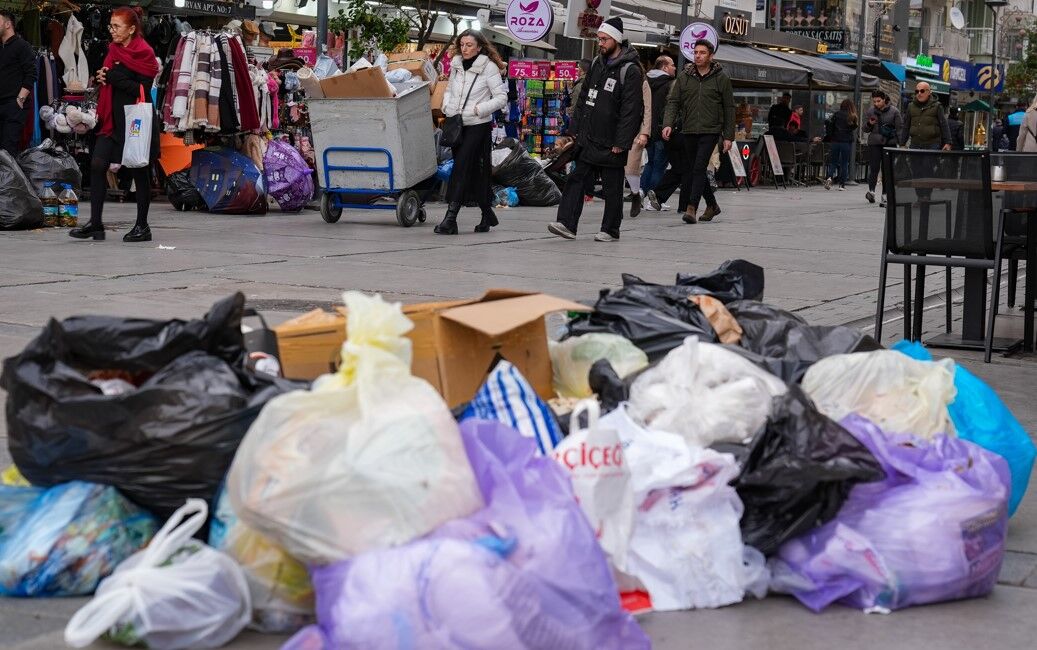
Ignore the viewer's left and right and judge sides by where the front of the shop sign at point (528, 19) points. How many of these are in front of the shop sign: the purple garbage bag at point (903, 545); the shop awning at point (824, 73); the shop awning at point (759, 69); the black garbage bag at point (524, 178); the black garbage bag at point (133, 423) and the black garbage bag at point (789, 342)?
4

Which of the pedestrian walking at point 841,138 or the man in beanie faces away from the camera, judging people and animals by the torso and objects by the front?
the pedestrian walking

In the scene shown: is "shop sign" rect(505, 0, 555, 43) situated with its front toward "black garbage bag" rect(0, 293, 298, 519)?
yes

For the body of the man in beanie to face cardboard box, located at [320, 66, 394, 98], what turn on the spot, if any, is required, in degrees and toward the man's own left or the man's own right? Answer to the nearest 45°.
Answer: approximately 45° to the man's own right

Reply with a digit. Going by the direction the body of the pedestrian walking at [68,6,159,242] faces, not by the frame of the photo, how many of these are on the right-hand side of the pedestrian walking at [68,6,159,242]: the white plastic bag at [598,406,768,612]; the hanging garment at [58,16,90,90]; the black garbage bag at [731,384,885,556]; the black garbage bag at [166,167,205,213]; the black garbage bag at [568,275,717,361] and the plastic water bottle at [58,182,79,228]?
3

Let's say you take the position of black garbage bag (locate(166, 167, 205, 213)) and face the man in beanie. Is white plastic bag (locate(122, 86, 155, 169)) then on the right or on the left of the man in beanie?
right

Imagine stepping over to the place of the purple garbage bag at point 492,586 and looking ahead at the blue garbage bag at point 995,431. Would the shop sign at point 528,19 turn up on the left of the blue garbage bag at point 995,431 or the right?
left

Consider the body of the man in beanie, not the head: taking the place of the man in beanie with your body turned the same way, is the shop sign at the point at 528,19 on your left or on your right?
on your right

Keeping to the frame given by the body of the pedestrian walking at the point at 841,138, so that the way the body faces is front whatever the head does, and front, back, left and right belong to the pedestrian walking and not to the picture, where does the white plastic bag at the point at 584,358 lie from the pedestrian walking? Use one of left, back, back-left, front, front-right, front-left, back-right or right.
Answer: back

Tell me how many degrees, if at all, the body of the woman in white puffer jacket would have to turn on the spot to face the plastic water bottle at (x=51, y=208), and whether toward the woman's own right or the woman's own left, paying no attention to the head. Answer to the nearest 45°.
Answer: approximately 45° to the woman's own right
